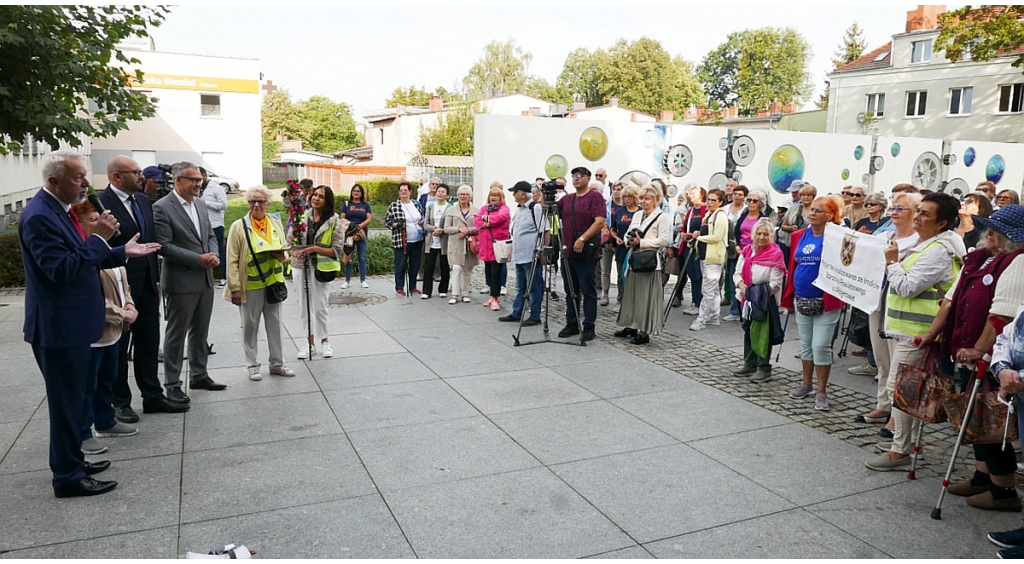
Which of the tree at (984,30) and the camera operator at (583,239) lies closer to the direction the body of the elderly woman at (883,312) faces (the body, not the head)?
the camera operator

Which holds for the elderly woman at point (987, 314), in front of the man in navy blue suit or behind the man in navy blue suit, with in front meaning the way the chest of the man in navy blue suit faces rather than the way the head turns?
in front

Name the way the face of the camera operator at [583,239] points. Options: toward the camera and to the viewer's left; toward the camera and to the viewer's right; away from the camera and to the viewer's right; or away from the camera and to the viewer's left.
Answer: toward the camera and to the viewer's left

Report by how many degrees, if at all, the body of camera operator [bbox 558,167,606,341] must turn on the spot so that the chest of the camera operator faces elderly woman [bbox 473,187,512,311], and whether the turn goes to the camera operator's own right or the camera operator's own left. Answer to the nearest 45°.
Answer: approximately 90° to the camera operator's own right

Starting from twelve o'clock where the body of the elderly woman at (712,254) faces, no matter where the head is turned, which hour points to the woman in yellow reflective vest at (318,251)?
The woman in yellow reflective vest is roughly at 12 o'clock from the elderly woman.

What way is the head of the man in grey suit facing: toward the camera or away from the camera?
toward the camera

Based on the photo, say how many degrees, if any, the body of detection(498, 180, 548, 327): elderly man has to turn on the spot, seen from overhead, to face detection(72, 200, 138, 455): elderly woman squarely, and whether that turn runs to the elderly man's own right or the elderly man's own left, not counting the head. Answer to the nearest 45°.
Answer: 0° — they already face them

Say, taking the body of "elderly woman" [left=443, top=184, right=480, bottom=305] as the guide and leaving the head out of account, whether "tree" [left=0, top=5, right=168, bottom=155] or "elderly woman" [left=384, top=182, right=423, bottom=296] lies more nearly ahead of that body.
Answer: the tree

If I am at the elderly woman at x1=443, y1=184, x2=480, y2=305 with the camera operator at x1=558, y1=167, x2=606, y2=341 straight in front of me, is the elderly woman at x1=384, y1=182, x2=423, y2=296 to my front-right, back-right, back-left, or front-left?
back-right

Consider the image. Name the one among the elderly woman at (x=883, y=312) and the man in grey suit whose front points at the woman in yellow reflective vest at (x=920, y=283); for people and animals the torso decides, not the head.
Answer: the man in grey suit

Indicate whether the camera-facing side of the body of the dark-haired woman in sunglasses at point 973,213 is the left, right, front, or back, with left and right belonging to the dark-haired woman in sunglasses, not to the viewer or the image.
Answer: left

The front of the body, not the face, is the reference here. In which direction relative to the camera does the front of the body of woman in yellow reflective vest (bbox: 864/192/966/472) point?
to the viewer's left

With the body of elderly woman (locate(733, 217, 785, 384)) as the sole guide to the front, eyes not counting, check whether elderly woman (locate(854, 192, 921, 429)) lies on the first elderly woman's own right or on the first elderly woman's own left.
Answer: on the first elderly woman's own left

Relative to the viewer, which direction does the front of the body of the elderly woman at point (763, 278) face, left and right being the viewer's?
facing the viewer and to the left of the viewer

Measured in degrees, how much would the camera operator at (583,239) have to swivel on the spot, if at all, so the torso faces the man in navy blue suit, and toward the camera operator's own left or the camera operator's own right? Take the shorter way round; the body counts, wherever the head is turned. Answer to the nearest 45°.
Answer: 0° — they already face them

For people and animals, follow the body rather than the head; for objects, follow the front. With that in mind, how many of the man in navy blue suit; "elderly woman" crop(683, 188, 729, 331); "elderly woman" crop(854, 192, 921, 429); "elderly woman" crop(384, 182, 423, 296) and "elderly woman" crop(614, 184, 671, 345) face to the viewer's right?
1

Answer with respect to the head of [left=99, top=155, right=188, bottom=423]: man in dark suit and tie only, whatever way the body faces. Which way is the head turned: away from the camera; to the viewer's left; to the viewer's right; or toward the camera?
to the viewer's right
